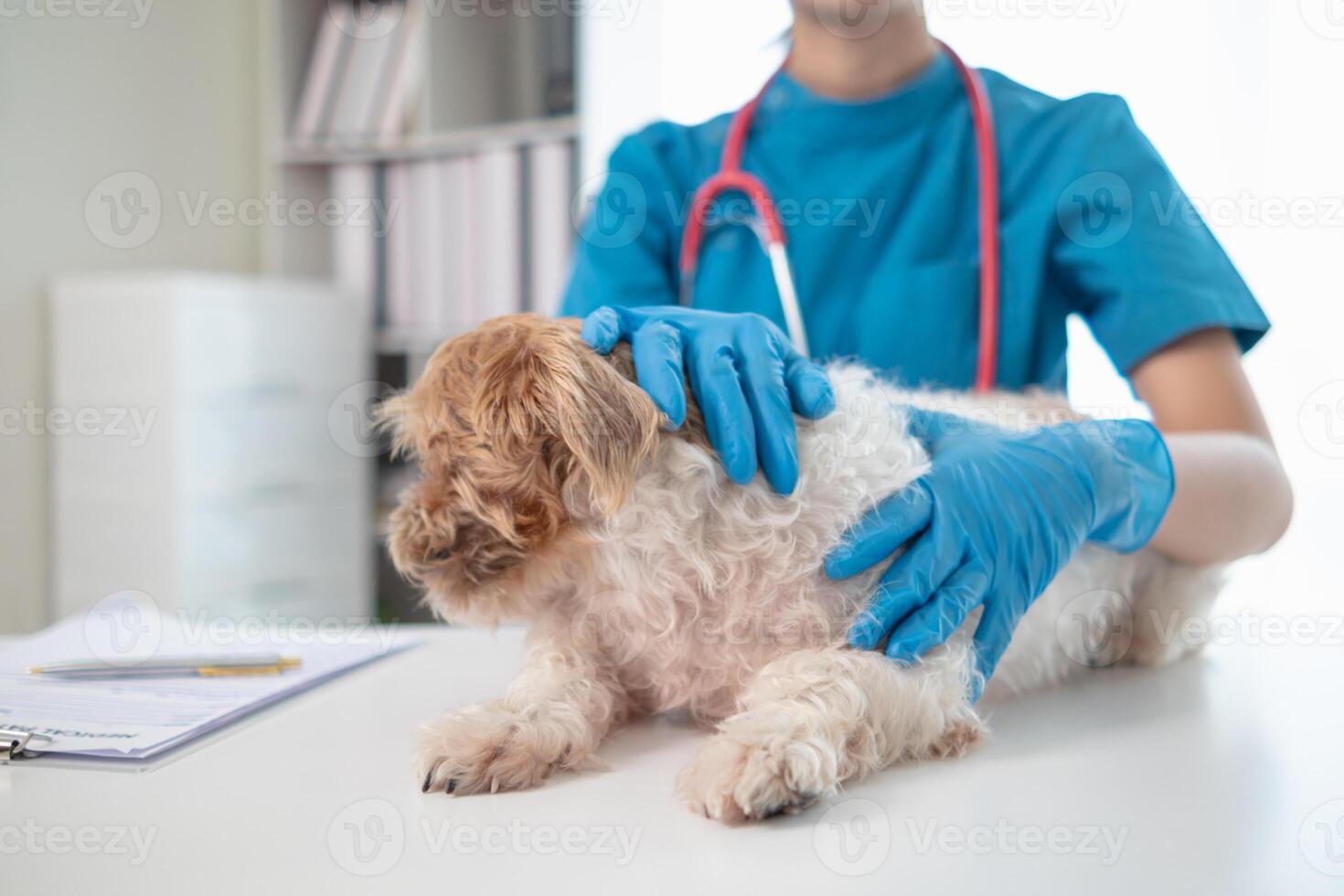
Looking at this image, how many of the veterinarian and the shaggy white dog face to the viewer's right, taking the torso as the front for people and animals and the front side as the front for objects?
0

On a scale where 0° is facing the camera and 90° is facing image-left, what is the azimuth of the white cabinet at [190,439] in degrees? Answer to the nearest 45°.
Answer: approximately 315°

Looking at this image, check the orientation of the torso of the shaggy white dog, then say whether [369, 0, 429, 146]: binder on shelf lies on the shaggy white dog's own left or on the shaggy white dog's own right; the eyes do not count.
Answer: on the shaggy white dog's own right

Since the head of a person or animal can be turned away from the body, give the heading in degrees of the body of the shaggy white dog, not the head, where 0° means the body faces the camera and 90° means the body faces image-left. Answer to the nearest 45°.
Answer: approximately 45°

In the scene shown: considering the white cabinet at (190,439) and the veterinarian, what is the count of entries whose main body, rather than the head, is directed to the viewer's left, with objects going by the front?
0

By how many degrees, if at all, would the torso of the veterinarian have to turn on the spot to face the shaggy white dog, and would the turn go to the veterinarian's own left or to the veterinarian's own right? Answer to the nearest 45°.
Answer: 0° — they already face it

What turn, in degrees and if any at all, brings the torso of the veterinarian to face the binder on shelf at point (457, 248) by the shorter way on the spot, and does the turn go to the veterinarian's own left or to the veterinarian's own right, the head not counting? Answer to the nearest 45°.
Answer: approximately 135° to the veterinarian's own right

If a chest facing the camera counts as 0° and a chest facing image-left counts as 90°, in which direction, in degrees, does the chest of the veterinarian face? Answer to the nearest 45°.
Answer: approximately 0°
